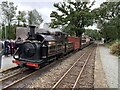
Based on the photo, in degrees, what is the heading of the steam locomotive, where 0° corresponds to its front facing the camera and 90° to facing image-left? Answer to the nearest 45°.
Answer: approximately 45°
